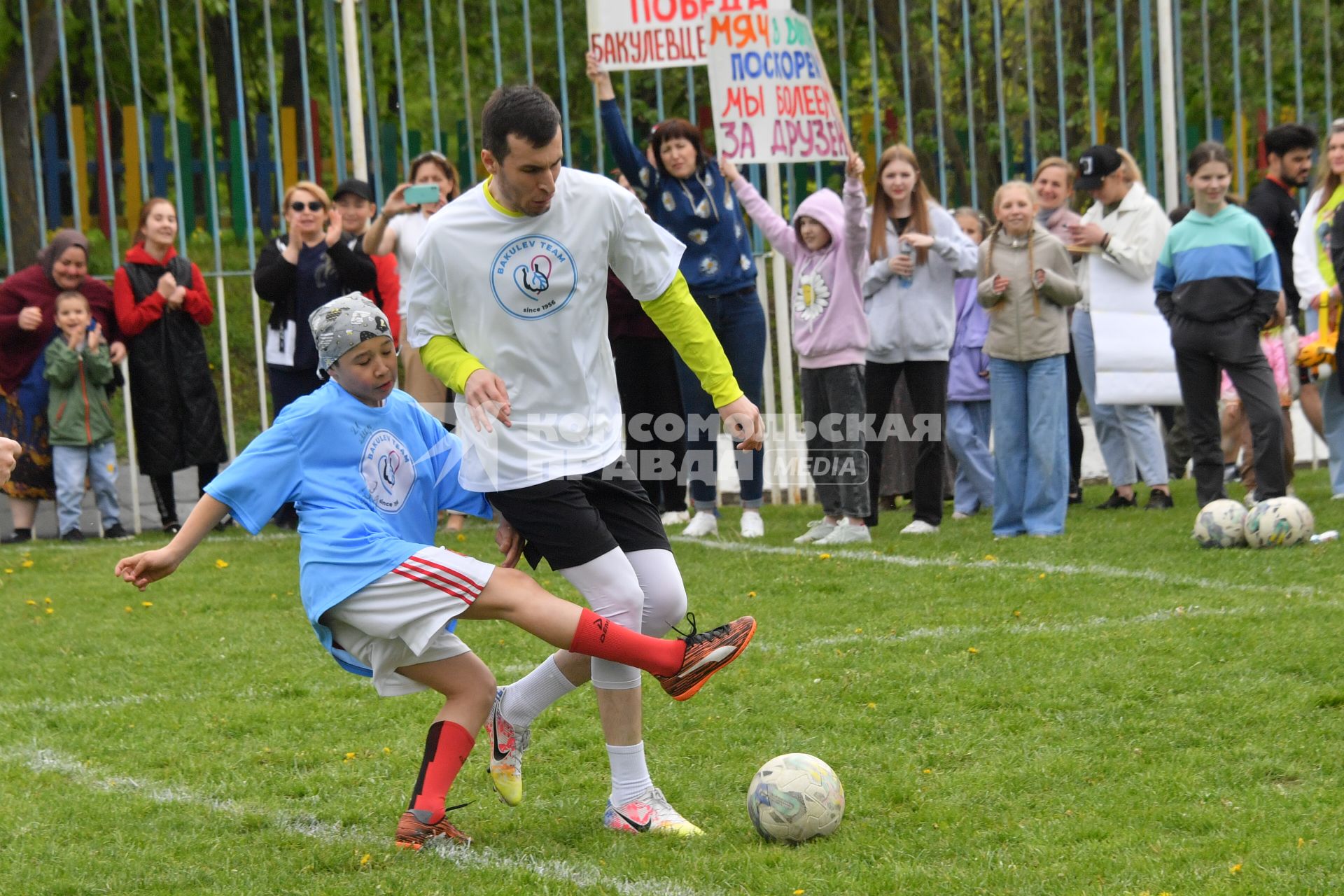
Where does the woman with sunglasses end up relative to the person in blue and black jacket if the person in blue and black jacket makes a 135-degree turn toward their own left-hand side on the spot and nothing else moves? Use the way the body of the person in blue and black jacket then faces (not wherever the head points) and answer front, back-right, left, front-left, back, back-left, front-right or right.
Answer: back-left

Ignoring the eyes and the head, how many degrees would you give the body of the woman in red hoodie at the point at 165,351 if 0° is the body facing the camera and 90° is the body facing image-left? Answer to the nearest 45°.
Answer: approximately 0°

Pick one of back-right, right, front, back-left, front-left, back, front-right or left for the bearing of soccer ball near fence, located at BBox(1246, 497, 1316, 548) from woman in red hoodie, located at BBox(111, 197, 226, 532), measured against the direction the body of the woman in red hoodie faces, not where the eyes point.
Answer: front-left

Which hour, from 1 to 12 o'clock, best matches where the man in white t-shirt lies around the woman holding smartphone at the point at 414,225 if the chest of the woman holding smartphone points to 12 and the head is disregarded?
The man in white t-shirt is roughly at 12 o'clock from the woman holding smartphone.

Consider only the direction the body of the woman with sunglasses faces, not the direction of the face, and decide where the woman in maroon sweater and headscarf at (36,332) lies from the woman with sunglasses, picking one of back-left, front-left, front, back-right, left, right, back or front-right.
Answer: back-right
